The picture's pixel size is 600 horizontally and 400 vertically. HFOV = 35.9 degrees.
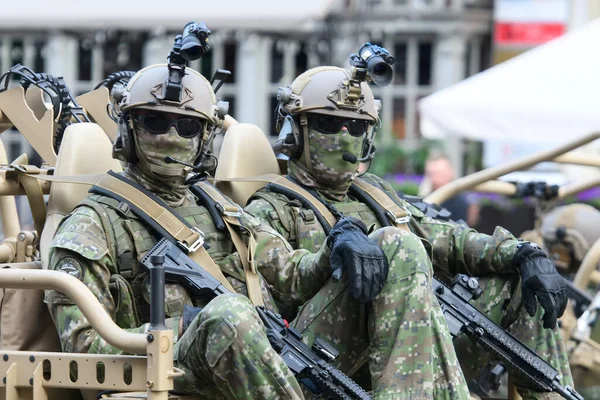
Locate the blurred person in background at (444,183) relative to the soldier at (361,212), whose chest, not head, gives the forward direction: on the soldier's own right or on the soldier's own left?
on the soldier's own left

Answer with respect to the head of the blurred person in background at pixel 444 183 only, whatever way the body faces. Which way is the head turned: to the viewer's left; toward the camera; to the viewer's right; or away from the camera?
toward the camera

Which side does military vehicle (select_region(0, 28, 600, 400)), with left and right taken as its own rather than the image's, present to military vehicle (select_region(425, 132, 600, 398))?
left

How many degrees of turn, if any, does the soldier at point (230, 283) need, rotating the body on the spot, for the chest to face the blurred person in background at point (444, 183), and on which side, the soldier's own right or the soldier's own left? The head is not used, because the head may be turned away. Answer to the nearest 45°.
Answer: approximately 135° to the soldier's own left

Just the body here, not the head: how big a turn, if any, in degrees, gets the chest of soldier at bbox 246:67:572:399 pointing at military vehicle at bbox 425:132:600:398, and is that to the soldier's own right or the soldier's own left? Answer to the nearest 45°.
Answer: approximately 90° to the soldier's own left

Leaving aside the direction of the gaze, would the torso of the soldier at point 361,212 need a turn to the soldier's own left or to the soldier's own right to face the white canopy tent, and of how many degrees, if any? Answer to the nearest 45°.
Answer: approximately 135° to the soldier's own left

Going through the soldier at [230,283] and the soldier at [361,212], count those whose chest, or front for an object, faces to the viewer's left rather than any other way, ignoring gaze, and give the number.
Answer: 0

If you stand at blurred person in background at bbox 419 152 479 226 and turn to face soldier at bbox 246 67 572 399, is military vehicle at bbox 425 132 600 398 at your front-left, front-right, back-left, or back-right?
front-left

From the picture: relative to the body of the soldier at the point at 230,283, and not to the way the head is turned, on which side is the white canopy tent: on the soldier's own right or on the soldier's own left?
on the soldier's own left

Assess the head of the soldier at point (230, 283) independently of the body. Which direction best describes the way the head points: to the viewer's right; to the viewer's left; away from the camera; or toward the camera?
toward the camera

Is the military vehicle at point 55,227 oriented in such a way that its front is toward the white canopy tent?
no

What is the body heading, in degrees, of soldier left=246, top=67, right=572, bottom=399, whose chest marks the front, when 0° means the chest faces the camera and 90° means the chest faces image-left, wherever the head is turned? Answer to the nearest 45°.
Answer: approximately 315°
